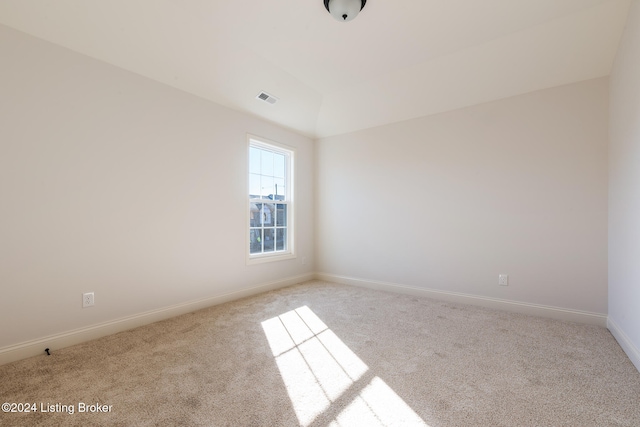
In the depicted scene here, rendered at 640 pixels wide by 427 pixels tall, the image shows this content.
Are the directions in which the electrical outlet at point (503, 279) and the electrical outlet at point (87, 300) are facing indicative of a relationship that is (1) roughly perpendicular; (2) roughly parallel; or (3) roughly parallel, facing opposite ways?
roughly perpendicular
